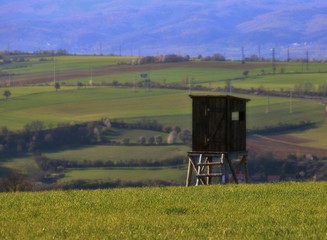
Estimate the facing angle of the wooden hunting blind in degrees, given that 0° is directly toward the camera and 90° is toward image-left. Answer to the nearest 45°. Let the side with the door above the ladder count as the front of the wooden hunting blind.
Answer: approximately 45°
